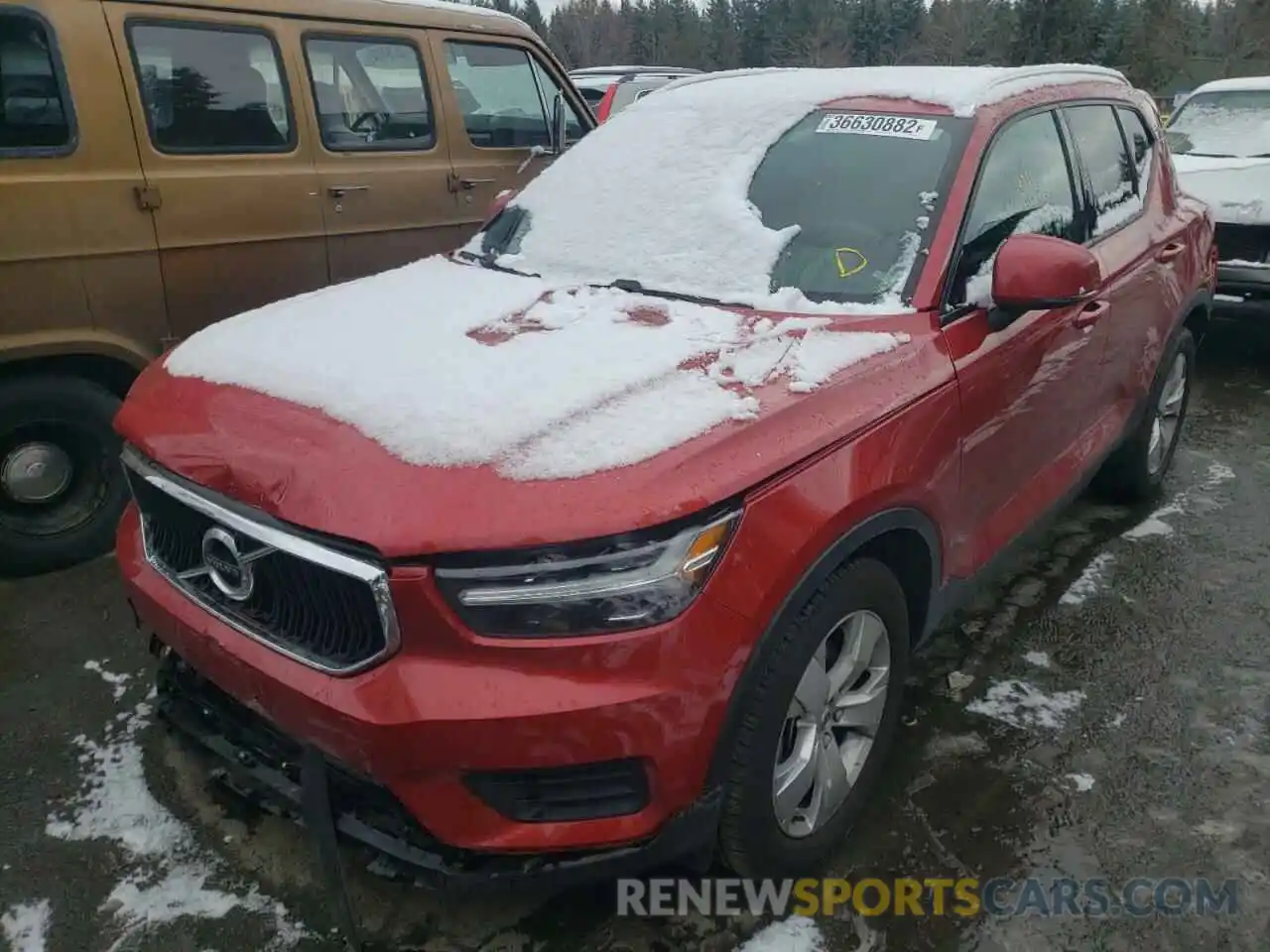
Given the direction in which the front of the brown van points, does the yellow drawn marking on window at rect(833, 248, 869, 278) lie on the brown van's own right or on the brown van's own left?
on the brown van's own right

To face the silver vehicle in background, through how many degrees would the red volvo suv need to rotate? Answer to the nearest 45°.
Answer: approximately 135° to its right

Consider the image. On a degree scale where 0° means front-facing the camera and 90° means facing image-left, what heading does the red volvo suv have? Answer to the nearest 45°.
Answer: approximately 45°

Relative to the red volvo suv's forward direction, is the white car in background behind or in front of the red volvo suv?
behind

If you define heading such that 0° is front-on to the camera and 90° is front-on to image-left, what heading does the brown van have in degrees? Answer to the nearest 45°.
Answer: approximately 225°

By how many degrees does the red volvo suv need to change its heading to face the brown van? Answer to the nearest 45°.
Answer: approximately 90° to its right

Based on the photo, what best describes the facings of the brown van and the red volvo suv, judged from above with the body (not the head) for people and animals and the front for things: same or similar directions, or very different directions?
very different directions
